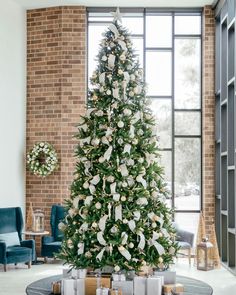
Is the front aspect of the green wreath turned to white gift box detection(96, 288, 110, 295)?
yes

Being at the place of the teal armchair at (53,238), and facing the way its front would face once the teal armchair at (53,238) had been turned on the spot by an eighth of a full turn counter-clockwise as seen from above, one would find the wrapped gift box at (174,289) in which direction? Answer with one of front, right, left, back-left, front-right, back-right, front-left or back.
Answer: front

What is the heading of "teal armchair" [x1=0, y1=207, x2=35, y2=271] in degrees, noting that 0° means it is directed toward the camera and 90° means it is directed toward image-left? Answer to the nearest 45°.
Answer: approximately 315°

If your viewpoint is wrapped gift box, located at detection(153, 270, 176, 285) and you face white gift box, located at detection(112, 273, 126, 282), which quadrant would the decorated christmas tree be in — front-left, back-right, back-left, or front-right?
front-right

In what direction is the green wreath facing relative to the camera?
toward the camera

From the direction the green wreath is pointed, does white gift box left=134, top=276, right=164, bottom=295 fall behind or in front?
in front

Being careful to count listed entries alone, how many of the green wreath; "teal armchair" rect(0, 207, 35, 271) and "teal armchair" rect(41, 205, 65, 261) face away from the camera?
0

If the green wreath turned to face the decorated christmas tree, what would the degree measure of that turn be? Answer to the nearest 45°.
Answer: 0° — it already faces it

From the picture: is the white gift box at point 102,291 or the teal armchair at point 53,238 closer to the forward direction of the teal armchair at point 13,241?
the white gift box

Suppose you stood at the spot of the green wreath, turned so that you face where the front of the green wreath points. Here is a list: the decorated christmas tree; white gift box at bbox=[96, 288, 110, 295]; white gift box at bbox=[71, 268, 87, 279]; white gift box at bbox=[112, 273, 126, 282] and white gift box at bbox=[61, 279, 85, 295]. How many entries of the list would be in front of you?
5

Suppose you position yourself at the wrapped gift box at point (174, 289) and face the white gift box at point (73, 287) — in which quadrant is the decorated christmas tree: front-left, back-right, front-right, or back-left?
front-right

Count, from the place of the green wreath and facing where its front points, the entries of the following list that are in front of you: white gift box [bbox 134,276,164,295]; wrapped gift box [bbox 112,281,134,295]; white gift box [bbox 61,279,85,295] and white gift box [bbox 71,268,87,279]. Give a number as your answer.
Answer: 4

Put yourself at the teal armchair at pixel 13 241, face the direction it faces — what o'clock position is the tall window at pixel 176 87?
The tall window is roughly at 10 o'clock from the teal armchair.

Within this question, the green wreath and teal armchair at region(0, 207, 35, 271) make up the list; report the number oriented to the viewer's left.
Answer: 0

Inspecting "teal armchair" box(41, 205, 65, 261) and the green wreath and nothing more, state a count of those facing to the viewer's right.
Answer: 0

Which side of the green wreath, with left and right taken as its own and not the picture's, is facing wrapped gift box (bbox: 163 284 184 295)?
front

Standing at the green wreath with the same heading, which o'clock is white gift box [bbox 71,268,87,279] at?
The white gift box is roughly at 12 o'clock from the green wreath.
